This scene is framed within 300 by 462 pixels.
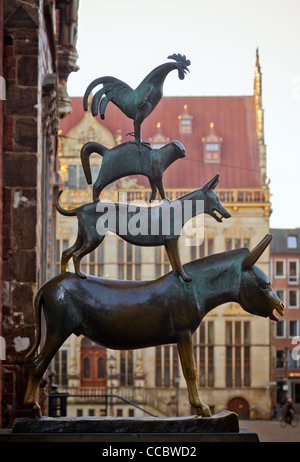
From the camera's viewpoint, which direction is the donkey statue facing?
to the viewer's right

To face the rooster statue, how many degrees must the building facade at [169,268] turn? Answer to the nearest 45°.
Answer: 0° — it already faces it

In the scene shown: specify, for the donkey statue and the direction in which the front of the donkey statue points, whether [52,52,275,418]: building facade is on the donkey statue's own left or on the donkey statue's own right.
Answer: on the donkey statue's own left

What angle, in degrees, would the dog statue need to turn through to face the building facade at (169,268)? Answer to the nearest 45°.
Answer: approximately 90° to its left

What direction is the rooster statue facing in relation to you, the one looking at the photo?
facing to the right of the viewer

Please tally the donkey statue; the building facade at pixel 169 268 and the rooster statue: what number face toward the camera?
1

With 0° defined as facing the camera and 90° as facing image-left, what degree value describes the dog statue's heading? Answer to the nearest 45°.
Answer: approximately 270°

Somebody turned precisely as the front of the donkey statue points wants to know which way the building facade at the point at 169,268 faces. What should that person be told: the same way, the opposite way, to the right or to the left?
to the right

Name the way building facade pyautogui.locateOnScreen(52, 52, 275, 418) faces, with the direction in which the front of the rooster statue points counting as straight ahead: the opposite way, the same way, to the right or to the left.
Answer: to the right

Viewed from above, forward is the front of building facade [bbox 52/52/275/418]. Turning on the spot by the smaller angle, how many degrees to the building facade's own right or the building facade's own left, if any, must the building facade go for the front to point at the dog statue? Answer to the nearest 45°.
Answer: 0° — it already faces it
